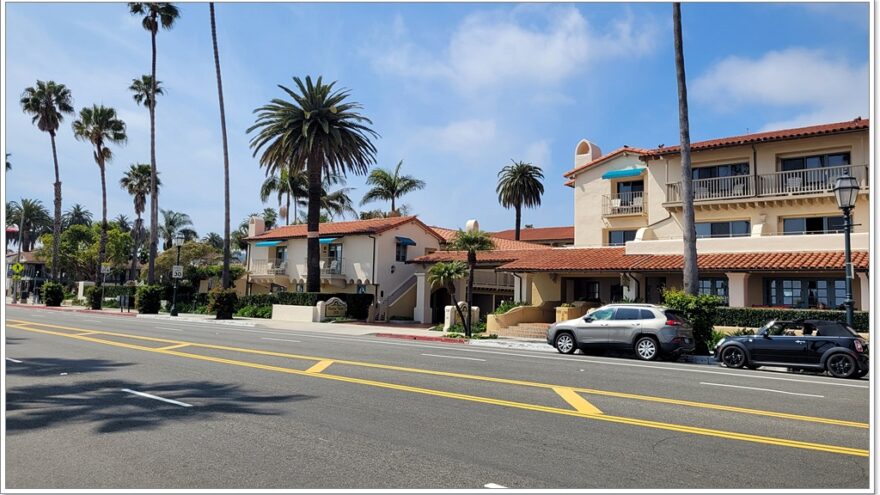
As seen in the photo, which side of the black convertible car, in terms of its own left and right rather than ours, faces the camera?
left

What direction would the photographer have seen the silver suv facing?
facing away from the viewer and to the left of the viewer

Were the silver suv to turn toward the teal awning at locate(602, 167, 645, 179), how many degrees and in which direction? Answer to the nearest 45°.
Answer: approximately 45° to its right

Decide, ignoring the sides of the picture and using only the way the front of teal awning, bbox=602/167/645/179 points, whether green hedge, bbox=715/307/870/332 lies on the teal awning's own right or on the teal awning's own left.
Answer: on the teal awning's own left

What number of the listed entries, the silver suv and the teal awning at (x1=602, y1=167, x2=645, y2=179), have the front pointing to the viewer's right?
0

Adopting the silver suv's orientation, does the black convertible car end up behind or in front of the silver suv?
behind

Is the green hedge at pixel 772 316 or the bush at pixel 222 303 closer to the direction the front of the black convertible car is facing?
the bush

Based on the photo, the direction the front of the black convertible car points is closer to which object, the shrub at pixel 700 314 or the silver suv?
the silver suv

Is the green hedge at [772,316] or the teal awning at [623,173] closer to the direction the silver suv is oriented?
the teal awning

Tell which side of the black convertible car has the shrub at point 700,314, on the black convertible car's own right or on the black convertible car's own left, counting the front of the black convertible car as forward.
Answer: on the black convertible car's own right

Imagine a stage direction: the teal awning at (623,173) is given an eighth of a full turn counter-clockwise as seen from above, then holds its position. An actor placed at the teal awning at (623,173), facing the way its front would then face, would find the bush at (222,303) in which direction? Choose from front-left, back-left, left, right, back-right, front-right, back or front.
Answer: right

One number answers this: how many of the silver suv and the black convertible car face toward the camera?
0

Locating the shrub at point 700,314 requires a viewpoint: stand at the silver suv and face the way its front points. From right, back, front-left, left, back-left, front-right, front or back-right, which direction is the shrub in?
right

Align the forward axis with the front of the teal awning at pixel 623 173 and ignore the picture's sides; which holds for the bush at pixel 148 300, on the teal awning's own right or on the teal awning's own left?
on the teal awning's own right
